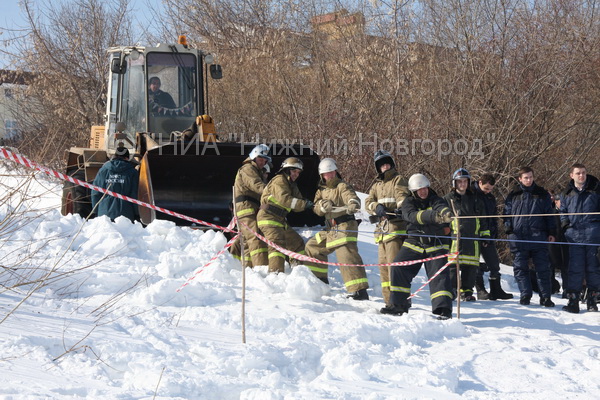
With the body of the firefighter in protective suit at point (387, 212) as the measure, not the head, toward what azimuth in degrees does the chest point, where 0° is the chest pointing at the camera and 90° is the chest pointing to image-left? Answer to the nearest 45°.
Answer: approximately 0°

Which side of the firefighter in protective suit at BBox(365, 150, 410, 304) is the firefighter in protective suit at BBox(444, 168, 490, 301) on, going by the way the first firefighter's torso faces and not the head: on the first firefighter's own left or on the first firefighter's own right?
on the first firefighter's own left

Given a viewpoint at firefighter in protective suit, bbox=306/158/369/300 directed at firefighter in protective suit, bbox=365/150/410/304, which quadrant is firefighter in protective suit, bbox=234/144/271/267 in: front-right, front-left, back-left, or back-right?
back-left
